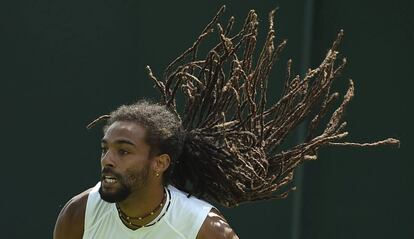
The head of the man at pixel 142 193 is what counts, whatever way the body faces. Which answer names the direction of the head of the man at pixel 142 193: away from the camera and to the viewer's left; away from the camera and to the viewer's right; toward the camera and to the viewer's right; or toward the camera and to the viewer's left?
toward the camera and to the viewer's left

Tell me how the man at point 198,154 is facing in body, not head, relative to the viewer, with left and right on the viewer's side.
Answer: facing the viewer and to the left of the viewer
